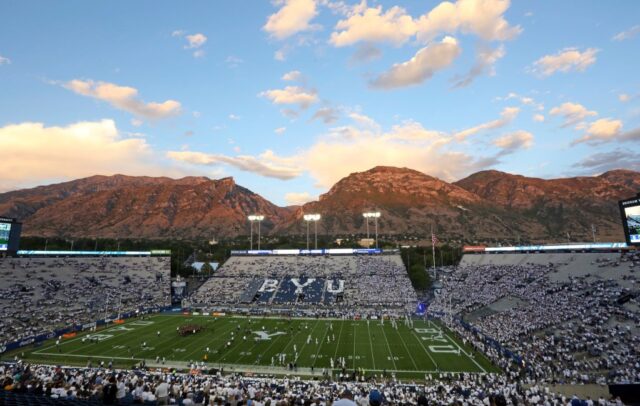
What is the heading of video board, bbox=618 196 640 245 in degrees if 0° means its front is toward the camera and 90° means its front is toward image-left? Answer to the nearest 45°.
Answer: approximately 45°
